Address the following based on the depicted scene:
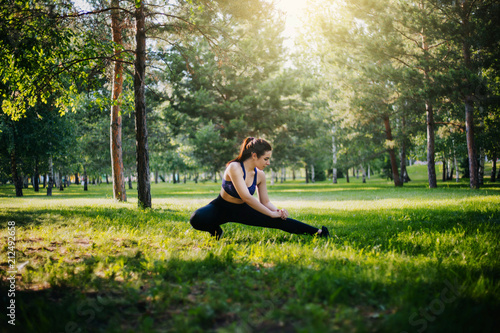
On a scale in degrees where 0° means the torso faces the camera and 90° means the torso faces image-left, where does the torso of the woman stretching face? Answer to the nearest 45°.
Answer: approximately 315°
